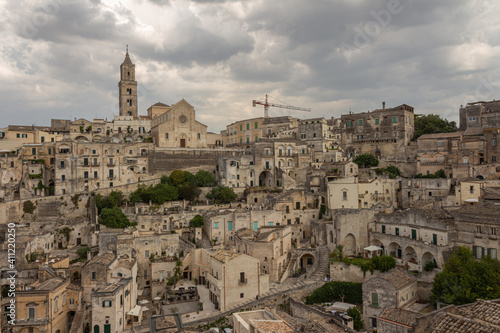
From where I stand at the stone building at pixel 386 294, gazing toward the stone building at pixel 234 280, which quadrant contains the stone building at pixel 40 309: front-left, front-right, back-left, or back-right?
front-left

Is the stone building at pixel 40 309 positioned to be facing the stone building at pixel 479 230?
no

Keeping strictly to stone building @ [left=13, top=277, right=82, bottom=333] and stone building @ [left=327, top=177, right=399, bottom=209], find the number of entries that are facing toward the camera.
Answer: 2

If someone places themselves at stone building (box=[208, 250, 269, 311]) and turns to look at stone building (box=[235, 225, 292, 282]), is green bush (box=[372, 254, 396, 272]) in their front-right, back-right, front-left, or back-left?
front-right

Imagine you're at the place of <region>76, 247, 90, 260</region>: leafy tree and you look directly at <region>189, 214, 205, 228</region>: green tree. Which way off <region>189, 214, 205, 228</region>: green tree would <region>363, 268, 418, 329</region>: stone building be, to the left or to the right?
right

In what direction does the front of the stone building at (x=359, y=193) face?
toward the camera

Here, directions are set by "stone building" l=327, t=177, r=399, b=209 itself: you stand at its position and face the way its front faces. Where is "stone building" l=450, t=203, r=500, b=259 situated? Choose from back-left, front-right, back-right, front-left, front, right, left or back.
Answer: front-left

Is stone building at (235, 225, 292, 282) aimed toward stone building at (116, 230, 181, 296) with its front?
no

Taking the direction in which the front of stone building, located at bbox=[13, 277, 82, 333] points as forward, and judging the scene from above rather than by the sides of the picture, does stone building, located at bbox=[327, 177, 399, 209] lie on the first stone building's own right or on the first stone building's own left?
on the first stone building's own left

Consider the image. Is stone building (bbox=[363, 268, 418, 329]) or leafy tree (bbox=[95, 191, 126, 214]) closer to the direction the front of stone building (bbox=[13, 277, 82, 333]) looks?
the stone building

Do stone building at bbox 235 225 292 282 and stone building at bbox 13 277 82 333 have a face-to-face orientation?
no

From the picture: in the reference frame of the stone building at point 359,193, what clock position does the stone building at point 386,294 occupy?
the stone building at point 386,294 is roughly at 12 o'clock from the stone building at point 359,193.

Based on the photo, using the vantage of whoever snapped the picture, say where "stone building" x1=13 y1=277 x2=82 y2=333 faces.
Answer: facing the viewer

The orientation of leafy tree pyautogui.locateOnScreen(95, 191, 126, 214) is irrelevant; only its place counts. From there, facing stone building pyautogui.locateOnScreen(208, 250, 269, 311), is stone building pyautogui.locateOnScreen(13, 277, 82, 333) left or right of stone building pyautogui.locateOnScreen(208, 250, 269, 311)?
right

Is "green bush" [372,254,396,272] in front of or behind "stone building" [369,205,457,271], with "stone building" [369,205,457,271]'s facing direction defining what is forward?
in front

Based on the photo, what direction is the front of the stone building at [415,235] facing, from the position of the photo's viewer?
facing the viewer and to the left of the viewer

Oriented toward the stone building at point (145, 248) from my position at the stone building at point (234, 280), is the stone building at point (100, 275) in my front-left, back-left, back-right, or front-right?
front-left
